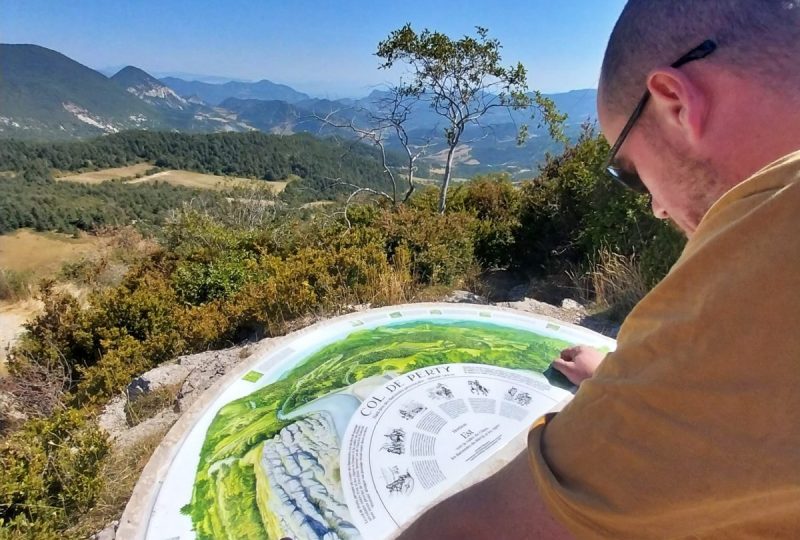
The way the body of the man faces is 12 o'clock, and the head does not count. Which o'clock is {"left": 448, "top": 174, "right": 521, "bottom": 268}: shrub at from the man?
The shrub is roughly at 1 o'clock from the man.

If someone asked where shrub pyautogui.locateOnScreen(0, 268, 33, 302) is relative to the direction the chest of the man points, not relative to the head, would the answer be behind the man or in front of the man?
in front

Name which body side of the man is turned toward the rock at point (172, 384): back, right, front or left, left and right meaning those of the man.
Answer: front

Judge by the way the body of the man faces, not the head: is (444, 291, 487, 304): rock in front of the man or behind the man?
in front

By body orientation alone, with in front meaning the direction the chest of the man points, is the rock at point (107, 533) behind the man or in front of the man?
in front

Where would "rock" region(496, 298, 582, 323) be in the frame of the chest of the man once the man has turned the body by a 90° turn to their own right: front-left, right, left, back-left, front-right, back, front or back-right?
front-left

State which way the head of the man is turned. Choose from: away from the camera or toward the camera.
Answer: away from the camera

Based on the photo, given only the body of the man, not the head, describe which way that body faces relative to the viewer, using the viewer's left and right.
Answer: facing away from the viewer and to the left of the viewer

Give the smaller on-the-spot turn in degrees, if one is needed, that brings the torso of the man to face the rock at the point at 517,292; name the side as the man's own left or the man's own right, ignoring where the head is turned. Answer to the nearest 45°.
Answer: approximately 45° to the man's own right

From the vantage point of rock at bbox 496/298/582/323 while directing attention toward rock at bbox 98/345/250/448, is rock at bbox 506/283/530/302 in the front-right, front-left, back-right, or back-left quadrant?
back-right

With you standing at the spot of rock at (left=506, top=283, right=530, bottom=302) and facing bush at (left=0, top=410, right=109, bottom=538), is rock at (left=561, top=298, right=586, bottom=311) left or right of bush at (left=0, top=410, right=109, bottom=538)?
left
